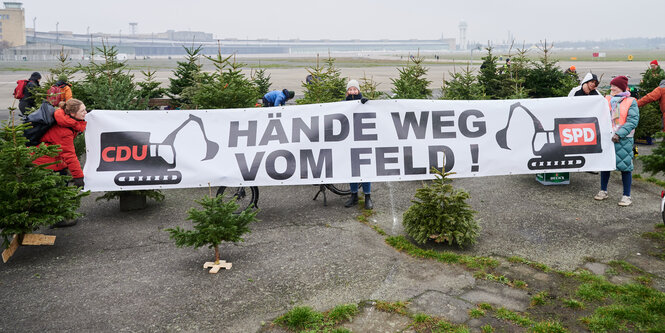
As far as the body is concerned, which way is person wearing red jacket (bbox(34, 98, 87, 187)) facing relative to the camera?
to the viewer's right

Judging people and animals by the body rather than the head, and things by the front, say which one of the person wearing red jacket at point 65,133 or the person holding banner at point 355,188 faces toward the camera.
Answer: the person holding banner

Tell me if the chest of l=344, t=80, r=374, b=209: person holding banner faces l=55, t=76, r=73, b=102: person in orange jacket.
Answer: no

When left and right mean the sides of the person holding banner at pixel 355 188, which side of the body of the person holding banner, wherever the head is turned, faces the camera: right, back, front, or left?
front

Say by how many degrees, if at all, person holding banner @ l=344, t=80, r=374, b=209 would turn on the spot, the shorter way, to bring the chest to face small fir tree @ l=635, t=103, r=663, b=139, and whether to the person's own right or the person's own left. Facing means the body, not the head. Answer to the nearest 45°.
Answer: approximately 135° to the person's own left

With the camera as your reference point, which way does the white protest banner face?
facing the viewer

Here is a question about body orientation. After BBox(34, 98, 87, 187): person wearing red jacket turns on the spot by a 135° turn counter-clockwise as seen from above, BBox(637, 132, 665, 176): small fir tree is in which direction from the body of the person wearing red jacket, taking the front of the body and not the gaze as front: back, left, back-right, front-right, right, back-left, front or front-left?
back
